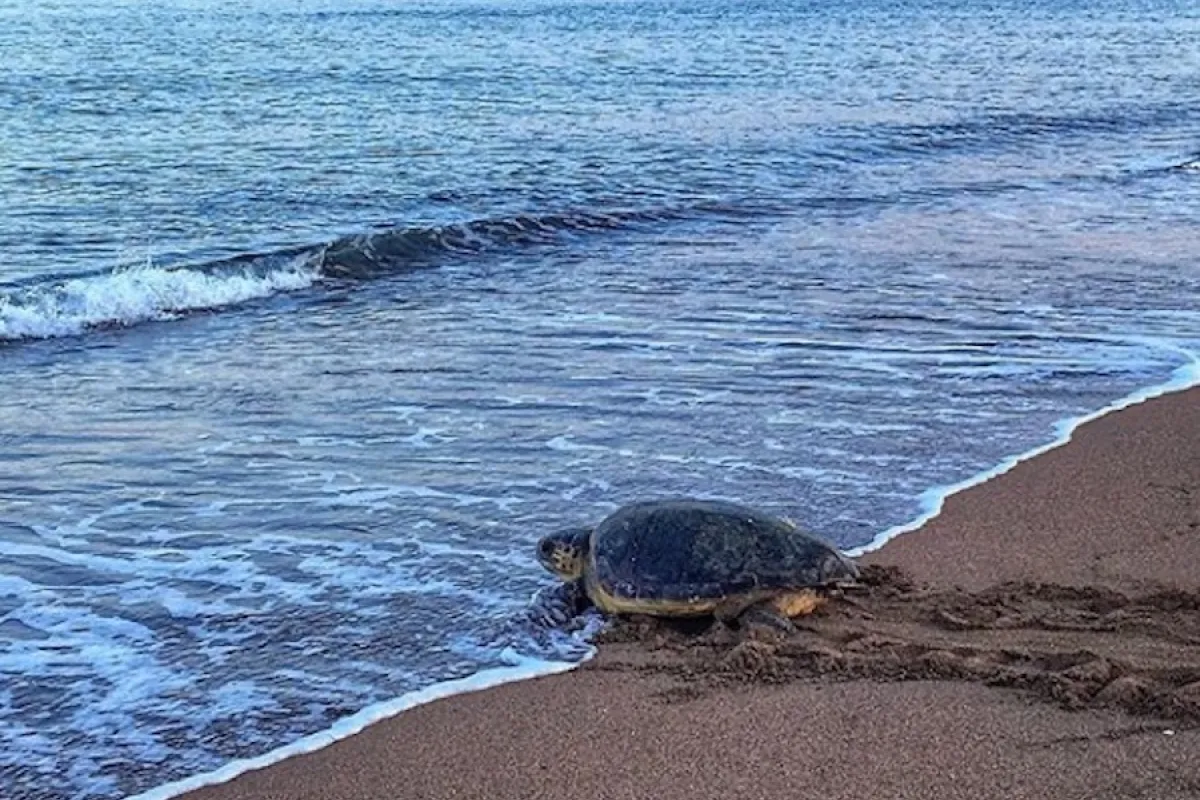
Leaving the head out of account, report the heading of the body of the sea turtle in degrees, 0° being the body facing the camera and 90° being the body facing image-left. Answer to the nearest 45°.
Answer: approximately 90°
